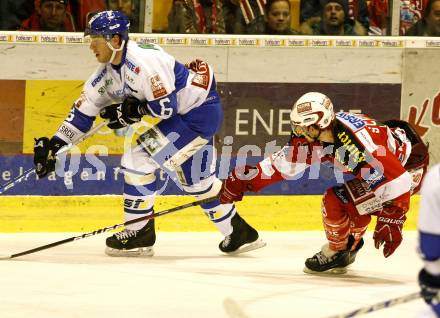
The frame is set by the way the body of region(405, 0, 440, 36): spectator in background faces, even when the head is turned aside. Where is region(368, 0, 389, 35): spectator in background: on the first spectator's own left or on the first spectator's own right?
on the first spectator's own right

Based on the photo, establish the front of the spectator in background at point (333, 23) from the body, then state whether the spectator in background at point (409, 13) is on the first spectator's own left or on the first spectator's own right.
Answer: on the first spectator's own left

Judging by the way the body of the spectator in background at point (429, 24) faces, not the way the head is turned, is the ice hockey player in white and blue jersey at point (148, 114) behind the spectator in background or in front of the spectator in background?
in front

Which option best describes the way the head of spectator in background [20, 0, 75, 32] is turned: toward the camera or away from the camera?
toward the camera

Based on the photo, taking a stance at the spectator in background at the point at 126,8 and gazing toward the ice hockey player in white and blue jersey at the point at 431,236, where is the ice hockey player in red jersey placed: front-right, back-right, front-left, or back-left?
front-left

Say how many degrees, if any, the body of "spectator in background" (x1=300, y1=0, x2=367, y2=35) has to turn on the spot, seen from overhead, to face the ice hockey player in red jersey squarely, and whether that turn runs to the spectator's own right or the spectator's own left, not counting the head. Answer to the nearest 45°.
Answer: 0° — they already face them

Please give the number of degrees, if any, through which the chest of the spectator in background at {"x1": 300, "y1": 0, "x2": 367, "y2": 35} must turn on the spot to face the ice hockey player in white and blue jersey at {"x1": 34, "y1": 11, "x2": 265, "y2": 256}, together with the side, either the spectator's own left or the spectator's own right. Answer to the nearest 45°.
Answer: approximately 45° to the spectator's own right

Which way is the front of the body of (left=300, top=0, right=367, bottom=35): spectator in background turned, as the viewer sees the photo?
toward the camera

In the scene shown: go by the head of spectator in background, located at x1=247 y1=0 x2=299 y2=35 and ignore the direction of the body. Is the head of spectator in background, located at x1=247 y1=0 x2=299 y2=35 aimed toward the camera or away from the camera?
toward the camera

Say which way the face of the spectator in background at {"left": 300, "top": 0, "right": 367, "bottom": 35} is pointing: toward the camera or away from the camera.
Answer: toward the camera

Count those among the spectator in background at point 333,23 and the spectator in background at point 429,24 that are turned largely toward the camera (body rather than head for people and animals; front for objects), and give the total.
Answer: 2

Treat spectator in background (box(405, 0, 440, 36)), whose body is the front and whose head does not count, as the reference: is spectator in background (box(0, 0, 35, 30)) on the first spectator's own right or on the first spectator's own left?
on the first spectator's own right

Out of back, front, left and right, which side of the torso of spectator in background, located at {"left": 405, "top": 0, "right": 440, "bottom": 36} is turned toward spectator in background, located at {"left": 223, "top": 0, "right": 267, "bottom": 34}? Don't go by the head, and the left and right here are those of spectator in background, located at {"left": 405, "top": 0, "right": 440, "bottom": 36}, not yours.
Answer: right

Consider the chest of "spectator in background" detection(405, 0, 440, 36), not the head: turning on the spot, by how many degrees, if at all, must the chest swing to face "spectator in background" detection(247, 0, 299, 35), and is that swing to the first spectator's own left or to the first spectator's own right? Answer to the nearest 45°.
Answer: approximately 45° to the first spectator's own right

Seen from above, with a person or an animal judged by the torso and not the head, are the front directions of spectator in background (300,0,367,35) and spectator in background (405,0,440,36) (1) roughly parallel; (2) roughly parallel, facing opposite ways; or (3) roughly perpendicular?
roughly parallel

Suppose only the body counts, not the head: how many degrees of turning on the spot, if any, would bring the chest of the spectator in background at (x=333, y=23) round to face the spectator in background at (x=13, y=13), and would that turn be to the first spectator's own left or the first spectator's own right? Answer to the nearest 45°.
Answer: approximately 90° to the first spectator's own right

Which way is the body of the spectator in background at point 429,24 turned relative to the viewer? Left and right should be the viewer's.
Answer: facing the viewer
